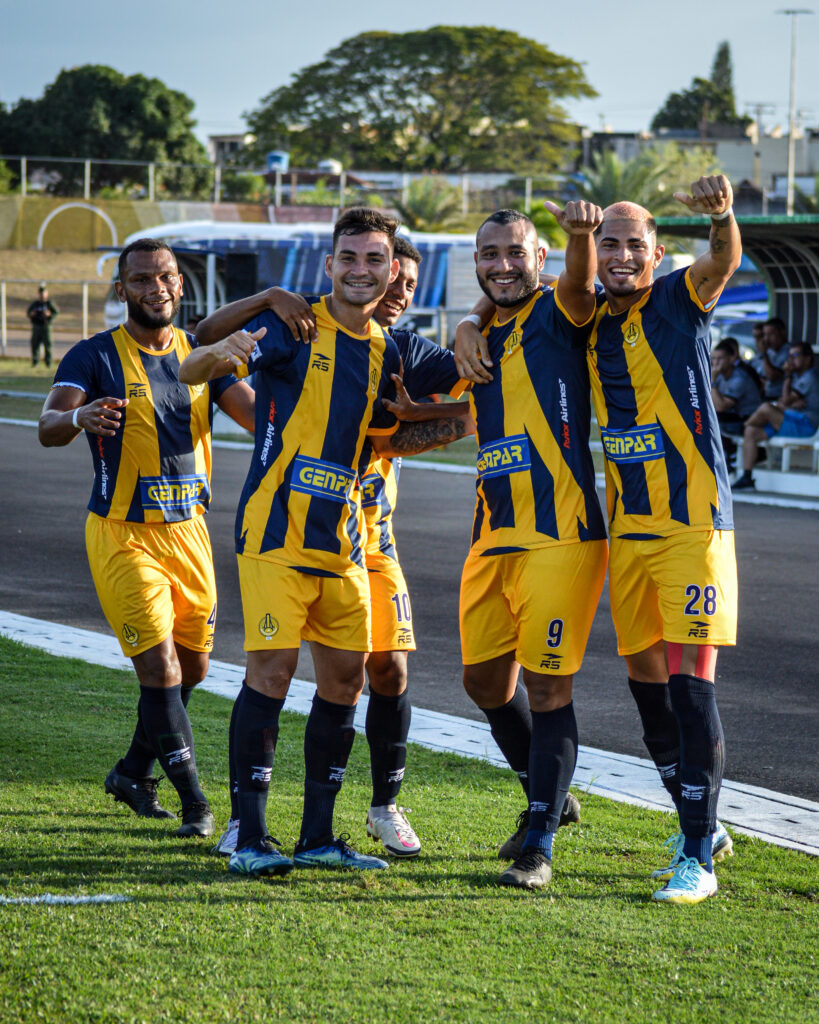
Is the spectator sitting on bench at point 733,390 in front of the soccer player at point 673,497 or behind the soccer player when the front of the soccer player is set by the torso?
behind

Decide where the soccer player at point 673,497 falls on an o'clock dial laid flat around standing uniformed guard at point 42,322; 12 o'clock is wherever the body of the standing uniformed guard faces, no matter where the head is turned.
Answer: The soccer player is roughly at 12 o'clock from the standing uniformed guard.

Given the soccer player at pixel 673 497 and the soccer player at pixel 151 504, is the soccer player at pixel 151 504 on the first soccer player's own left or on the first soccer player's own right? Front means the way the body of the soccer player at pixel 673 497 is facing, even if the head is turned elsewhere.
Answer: on the first soccer player's own right

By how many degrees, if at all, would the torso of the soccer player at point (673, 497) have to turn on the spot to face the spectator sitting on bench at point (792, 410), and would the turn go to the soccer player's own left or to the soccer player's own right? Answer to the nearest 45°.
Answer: approximately 135° to the soccer player's own right

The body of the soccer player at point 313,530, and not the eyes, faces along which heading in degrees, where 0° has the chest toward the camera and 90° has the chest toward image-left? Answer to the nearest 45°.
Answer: approximately 315°

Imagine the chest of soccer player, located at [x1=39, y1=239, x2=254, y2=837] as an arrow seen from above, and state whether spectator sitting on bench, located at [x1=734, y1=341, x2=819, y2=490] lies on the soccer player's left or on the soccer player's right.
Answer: on the soccer player's left
